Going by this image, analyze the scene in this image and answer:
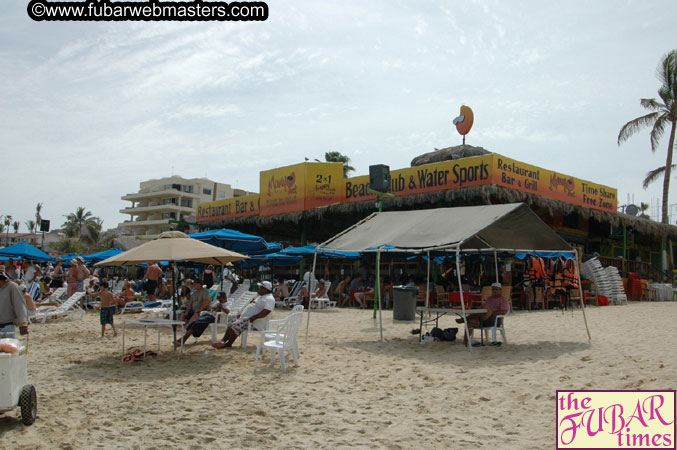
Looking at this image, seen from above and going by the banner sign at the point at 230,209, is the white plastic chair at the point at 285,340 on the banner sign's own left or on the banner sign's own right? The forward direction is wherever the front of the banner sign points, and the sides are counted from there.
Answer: on the banner sign's own left

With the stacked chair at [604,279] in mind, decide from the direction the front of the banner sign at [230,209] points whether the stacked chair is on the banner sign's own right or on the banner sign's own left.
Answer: on the banner sign's own left

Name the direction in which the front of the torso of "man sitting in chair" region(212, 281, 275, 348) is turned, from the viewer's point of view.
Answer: to the viewer's left

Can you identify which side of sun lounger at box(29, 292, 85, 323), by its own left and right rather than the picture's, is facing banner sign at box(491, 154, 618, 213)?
back

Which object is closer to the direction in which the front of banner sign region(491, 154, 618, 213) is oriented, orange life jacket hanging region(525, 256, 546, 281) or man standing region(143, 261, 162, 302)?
the orange life jacket hanging

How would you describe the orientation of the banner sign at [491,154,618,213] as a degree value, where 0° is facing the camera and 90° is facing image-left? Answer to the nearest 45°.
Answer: approximately 315°

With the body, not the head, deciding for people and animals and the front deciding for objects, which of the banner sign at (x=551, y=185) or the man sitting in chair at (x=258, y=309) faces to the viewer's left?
the man sitting in chair

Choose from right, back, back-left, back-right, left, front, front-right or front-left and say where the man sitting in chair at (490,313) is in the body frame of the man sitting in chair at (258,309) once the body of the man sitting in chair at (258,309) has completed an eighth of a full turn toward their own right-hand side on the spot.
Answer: back-right

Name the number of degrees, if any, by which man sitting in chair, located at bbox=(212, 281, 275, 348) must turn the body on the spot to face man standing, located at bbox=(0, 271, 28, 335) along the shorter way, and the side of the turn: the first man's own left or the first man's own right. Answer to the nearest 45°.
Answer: approximately 45° to the first man's own left
